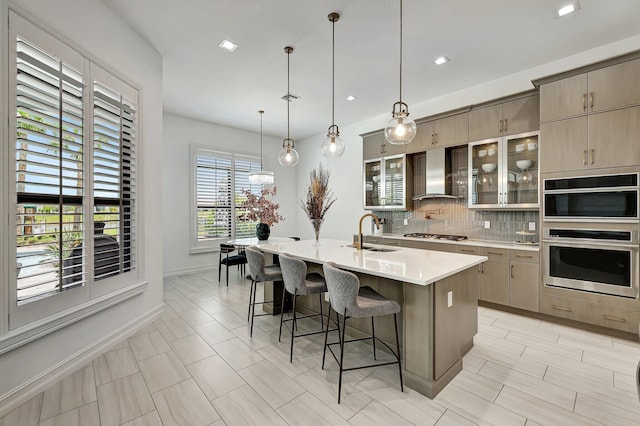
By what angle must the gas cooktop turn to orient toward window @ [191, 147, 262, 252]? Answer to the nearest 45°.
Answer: approximately 45° to its right

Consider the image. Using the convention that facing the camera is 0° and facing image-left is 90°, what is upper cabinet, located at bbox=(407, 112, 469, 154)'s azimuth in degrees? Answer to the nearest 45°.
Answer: approximately 45°

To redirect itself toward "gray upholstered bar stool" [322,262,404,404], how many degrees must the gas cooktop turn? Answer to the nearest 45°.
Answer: approximately 45° to its left

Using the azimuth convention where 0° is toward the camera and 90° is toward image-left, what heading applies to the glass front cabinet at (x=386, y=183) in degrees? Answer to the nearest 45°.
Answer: approximately 45°

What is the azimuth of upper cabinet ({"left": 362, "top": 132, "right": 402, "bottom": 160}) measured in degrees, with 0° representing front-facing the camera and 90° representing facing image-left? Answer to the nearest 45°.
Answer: approximately 45°

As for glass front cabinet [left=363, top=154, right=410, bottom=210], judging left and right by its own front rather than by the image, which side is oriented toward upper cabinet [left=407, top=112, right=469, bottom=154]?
left
